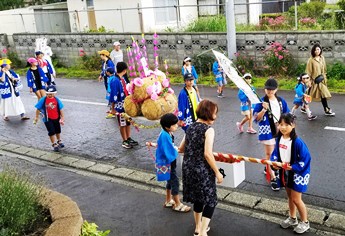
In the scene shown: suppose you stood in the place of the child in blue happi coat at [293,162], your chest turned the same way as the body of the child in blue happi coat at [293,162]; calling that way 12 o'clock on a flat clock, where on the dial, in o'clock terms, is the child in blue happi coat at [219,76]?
the child in blue happi coat at [219,76] is roughly at 4 o'clock from the child in blue happi coat at [293,162].

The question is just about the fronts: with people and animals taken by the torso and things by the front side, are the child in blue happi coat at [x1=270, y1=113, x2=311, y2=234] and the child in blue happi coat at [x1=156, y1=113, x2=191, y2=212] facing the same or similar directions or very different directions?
very different directions

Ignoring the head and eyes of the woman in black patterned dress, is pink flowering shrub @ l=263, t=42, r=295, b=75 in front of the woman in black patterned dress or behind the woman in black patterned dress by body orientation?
in front

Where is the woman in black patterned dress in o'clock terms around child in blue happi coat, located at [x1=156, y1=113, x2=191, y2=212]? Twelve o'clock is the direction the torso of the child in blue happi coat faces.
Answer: The woman in black patterned dress is roughly at 2 o'clock from the child in blue happi coat.

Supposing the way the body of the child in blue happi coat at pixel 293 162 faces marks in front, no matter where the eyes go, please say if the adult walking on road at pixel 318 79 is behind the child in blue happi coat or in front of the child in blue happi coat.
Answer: behind

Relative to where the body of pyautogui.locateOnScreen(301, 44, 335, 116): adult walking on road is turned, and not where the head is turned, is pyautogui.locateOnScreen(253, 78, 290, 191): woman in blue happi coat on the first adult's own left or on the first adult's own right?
on the first adult's own right

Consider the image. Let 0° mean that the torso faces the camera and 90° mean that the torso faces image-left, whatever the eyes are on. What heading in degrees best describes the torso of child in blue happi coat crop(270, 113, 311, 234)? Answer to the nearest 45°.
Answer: approximately 45°

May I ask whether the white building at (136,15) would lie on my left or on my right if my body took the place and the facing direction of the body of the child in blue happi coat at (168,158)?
on my left

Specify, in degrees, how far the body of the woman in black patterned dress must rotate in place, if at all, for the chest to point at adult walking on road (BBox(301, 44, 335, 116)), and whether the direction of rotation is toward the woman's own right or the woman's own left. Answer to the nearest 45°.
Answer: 0° — they already face them

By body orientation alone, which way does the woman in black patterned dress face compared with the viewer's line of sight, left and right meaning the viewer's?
facing away from the viewer and to the right of the viewer
